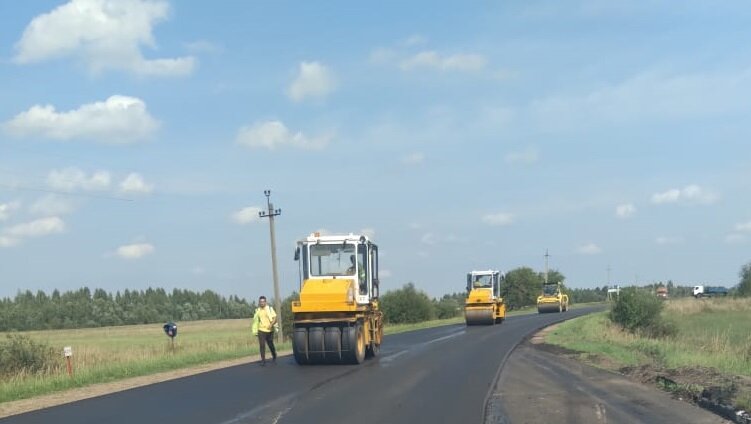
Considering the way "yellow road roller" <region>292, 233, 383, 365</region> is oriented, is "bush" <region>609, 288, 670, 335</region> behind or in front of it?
behind

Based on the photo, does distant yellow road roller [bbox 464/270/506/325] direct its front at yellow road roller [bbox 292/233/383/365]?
yes

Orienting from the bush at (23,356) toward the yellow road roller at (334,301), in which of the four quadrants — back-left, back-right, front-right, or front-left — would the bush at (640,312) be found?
front-left

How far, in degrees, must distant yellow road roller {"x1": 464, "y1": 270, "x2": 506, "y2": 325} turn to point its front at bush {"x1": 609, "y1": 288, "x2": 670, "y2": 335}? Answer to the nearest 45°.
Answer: approximately 45° to its left

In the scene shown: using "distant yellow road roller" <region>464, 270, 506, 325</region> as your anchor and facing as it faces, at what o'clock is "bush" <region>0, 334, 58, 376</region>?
The bush is roughly at 1 o'clock from the distant yellow road roller.

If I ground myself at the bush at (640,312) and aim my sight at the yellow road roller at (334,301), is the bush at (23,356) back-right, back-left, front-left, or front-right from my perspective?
front-right

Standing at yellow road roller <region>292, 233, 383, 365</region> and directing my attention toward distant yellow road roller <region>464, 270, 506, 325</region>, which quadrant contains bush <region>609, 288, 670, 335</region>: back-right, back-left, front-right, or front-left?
front-right

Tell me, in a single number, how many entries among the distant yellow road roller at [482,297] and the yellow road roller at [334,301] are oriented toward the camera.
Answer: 2

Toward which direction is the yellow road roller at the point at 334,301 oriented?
toward the camera

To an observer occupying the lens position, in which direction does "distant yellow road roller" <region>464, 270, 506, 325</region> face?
facing the viewer
